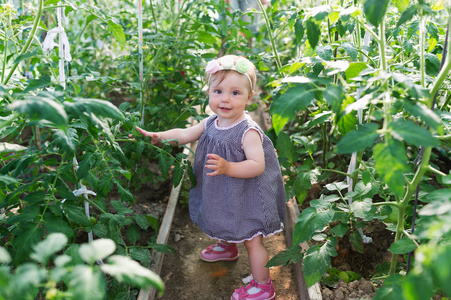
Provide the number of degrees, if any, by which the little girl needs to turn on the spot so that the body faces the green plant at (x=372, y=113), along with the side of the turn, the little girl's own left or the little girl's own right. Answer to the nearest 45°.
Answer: approximately 90° to the little girl's own left

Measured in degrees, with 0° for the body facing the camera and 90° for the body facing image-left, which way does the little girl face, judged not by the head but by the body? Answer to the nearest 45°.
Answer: approximately 45°

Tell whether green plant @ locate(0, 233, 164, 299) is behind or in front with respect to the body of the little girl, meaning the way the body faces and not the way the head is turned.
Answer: in front
